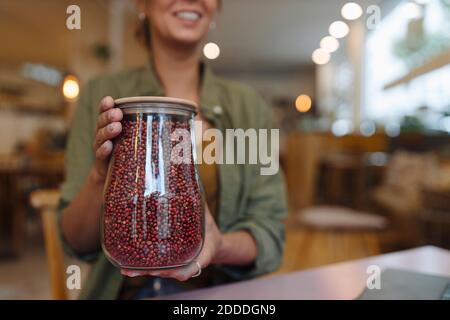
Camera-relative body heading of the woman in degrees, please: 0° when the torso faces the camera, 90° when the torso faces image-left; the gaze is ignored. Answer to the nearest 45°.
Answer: approximately 0°
